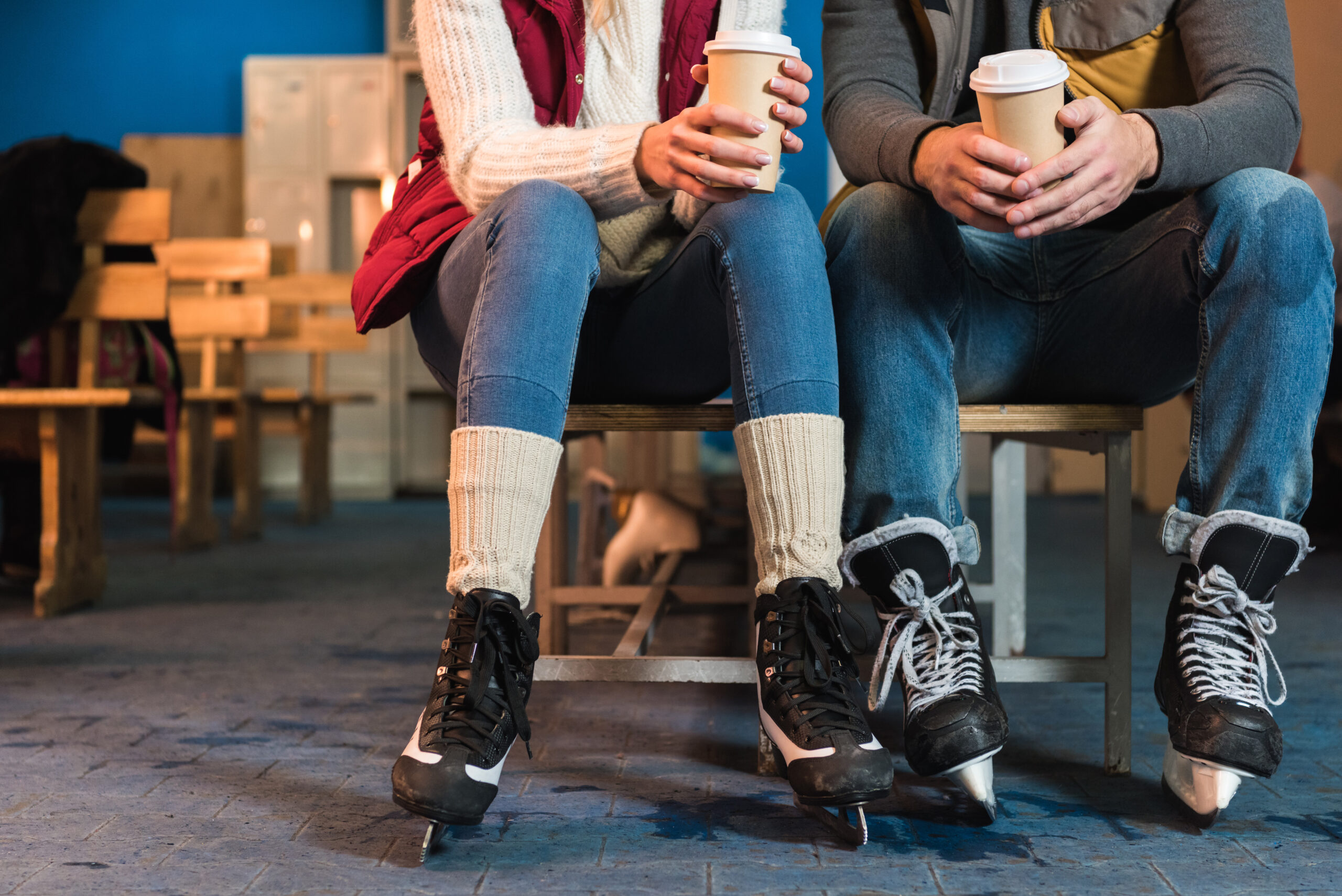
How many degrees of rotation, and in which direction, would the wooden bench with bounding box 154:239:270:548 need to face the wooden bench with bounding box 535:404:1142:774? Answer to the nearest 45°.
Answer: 0° — it already faces it

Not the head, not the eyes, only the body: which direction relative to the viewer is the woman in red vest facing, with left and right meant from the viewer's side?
facing the viewer

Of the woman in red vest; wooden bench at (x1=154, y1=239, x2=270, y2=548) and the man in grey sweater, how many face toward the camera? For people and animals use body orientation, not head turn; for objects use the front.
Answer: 3

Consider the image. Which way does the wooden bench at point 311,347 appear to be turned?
toward the camera

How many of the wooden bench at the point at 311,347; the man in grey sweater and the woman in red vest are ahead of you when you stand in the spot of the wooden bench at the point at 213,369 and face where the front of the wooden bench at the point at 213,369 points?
2

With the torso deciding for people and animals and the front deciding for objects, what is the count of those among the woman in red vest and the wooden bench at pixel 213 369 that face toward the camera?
2

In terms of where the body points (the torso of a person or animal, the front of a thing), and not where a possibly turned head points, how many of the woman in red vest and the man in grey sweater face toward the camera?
2

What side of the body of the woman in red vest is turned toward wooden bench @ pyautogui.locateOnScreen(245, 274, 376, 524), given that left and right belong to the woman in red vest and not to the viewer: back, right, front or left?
back

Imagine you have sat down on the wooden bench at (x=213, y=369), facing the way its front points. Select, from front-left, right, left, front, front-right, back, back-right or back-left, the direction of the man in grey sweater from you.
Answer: front

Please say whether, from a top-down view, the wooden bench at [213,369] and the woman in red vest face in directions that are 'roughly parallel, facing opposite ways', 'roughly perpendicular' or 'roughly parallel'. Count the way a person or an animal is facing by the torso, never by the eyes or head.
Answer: roughly parallel

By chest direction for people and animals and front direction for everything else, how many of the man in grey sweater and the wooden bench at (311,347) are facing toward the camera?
2

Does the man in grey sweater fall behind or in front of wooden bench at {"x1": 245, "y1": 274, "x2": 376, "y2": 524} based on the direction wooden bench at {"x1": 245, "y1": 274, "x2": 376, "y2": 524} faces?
in front
